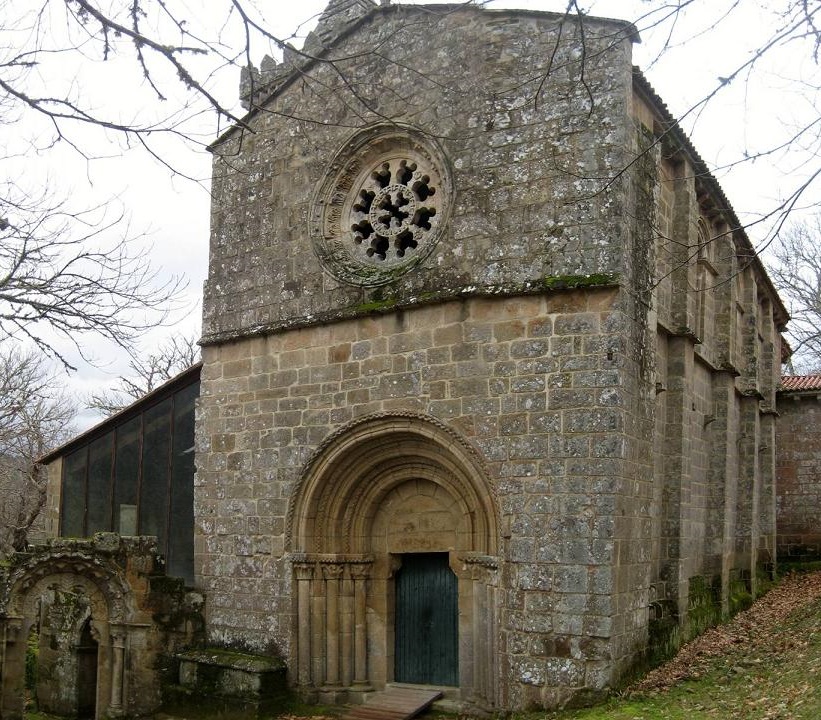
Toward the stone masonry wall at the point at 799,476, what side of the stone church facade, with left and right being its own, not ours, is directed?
back

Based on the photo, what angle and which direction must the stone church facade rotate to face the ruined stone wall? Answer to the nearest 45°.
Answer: approximately 45° to its right

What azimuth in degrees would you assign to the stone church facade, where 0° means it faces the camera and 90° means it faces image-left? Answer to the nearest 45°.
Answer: approximately 45°
